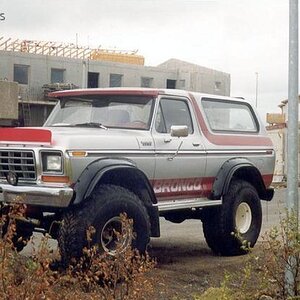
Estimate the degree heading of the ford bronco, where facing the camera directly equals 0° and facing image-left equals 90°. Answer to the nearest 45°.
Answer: approximately 45°

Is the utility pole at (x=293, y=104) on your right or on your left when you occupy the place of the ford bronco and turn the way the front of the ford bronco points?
on your left
